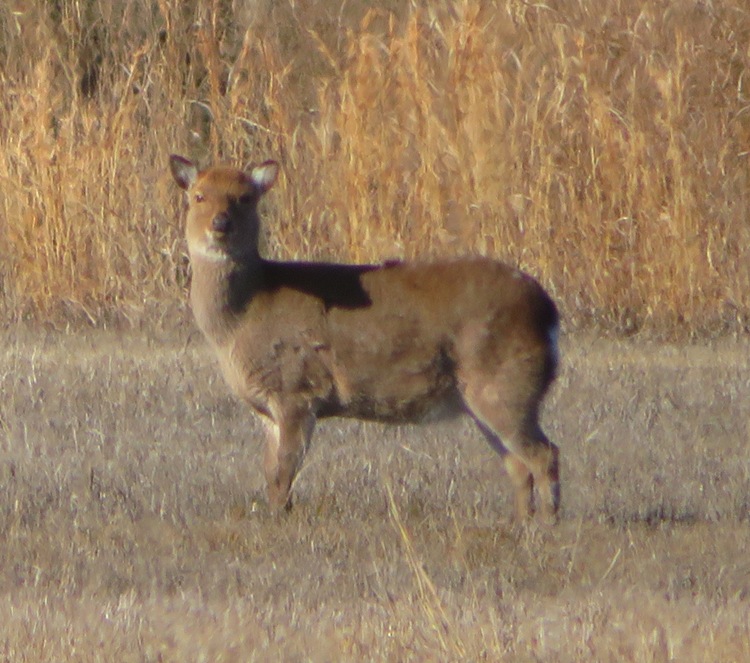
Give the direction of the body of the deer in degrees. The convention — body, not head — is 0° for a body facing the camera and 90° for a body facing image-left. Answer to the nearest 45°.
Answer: approximately 90°
